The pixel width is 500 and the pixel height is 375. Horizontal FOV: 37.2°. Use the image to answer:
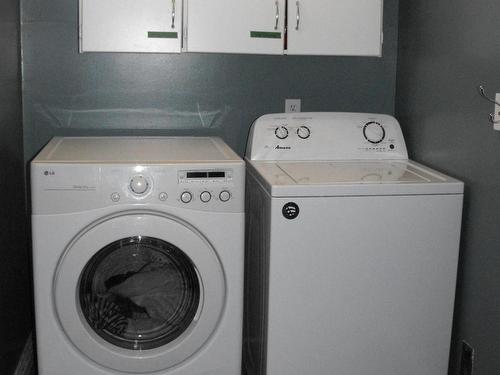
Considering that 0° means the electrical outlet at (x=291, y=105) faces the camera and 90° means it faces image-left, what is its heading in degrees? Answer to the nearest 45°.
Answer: approximately 0°

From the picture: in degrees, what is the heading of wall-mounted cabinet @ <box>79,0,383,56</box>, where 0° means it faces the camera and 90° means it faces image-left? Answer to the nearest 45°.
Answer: approximately 0°

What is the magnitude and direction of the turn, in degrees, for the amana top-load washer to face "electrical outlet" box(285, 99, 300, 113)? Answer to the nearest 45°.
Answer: approximately 180°
